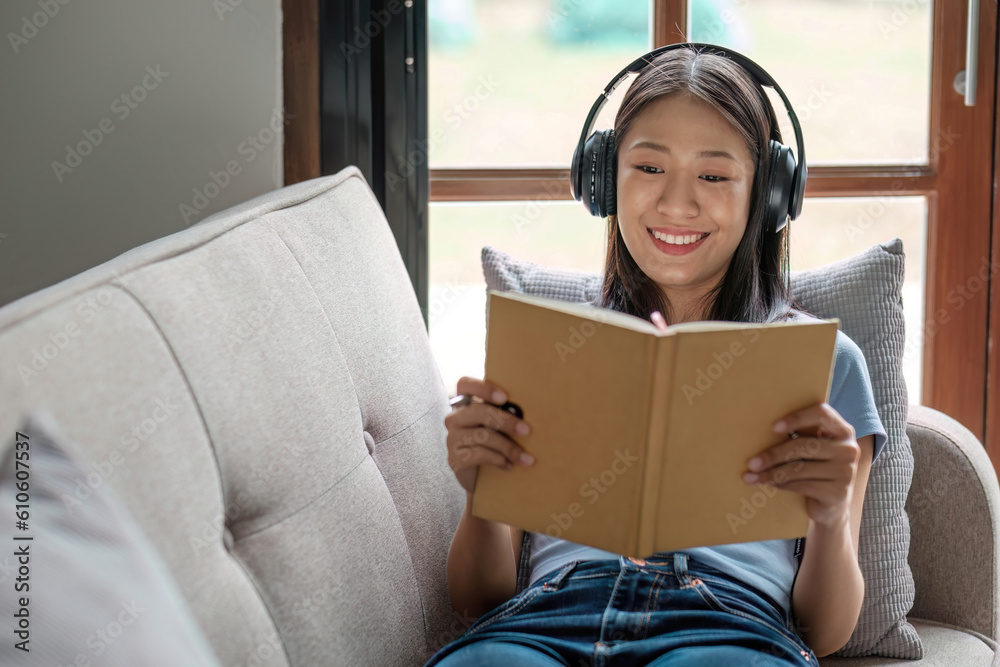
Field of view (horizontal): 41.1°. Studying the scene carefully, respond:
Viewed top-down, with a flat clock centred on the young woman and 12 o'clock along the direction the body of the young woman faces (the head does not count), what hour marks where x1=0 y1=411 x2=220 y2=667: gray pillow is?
The gray pillow is roughly at 1 o'clock from the young woman.

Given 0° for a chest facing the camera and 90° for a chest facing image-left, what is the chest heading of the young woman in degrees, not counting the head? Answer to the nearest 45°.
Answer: approximately 0°

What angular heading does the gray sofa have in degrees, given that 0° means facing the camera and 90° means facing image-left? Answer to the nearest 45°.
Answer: approximately 315°
